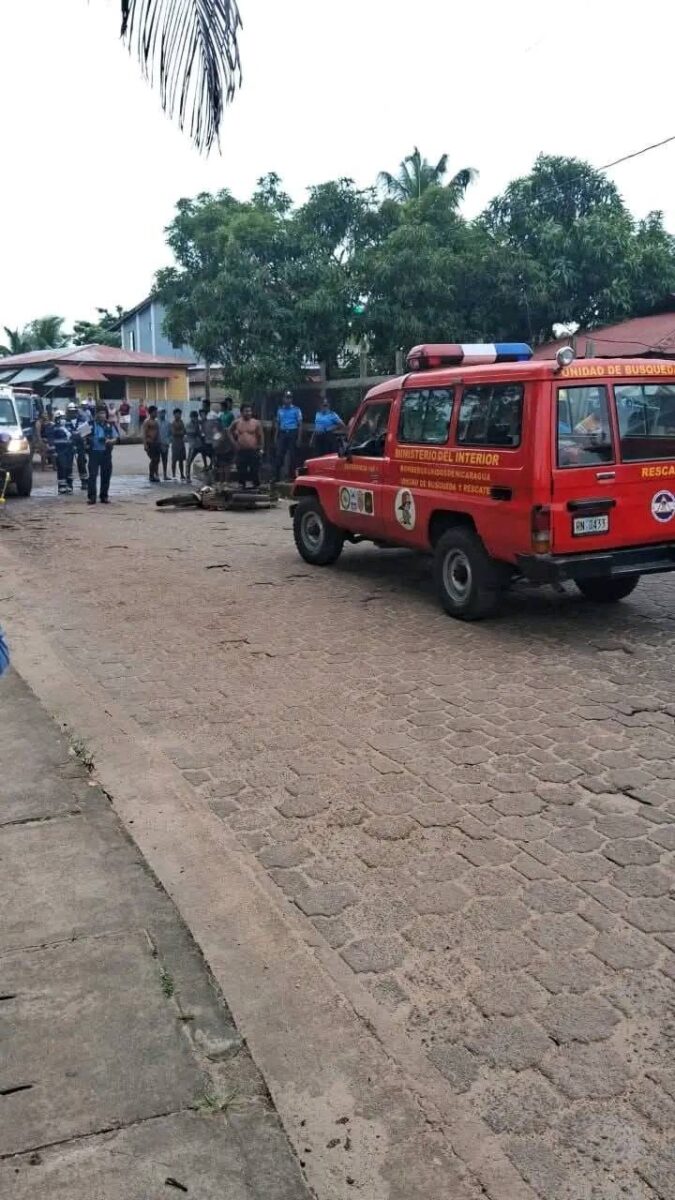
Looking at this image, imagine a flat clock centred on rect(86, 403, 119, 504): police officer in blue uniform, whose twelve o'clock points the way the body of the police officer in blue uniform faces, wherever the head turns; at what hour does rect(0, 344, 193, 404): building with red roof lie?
The building with red roof is roughly at 6 o'clock from the police officer in blue uniform.

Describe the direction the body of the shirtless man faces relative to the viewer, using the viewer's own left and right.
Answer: facing the viewer

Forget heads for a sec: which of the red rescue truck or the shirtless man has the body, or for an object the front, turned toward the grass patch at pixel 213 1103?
the shirtless man

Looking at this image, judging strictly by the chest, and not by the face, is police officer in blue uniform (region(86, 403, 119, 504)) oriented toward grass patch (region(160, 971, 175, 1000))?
yes

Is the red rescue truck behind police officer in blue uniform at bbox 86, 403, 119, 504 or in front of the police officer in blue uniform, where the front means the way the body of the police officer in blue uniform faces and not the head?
in front

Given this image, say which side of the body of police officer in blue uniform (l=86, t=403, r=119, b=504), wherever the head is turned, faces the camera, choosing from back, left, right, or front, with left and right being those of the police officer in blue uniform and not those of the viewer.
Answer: front

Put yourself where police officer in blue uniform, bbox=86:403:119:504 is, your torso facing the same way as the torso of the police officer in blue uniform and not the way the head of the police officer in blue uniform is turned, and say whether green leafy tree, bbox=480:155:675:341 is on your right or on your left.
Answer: on your left

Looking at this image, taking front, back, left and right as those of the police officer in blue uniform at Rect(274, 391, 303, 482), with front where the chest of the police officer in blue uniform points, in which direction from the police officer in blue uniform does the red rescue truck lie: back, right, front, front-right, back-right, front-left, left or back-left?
front

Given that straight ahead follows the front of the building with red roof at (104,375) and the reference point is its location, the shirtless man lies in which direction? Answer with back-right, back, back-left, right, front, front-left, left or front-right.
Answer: front

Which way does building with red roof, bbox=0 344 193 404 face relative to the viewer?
toward the camera

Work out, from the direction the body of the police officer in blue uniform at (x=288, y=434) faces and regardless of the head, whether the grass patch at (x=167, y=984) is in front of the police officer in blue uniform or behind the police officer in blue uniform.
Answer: in front

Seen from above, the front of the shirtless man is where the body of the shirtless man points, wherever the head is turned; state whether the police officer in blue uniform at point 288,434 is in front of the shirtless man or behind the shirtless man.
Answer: behind

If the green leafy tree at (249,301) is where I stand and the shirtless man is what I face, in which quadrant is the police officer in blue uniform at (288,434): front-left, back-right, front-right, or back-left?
front-left
